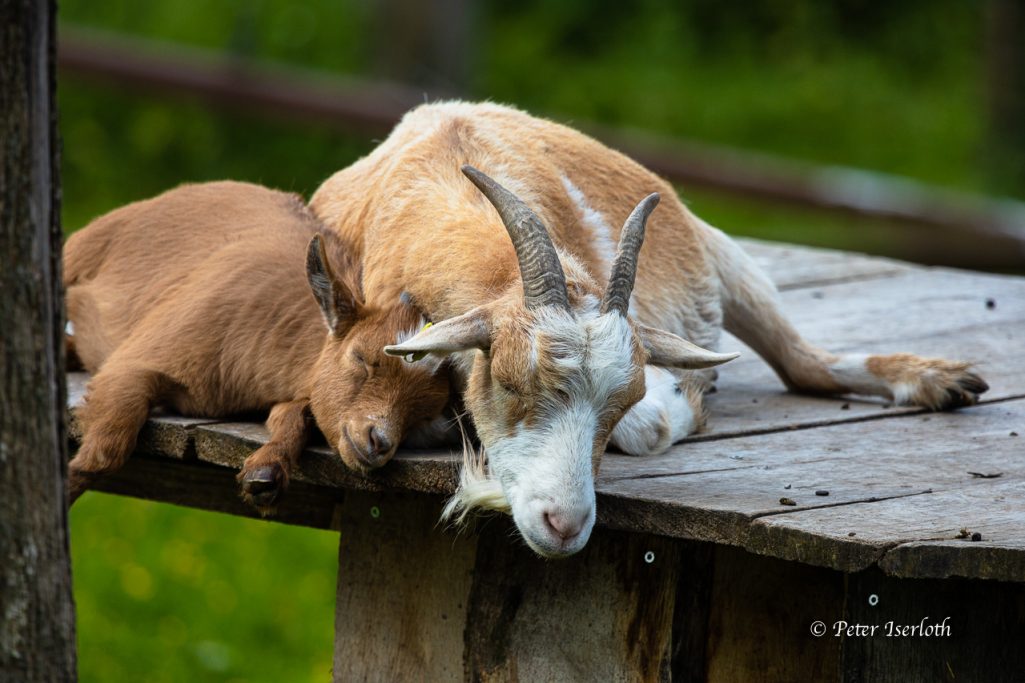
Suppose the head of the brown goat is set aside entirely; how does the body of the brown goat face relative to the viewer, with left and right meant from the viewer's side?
facing the viewer and to the right of the viewer

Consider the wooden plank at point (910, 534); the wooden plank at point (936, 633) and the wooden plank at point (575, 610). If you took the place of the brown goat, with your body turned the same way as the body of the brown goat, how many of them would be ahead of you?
3

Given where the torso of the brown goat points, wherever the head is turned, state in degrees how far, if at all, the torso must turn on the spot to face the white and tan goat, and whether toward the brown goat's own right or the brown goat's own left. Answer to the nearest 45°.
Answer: approximately 45° to the brown goat's own left

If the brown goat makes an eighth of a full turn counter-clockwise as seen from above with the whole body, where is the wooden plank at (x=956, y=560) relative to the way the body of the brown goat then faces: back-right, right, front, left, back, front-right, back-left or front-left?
front-right

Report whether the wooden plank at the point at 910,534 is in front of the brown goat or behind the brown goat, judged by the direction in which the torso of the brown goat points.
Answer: in front

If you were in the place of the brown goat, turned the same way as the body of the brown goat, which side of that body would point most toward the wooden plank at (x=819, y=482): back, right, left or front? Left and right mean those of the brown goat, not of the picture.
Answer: front
